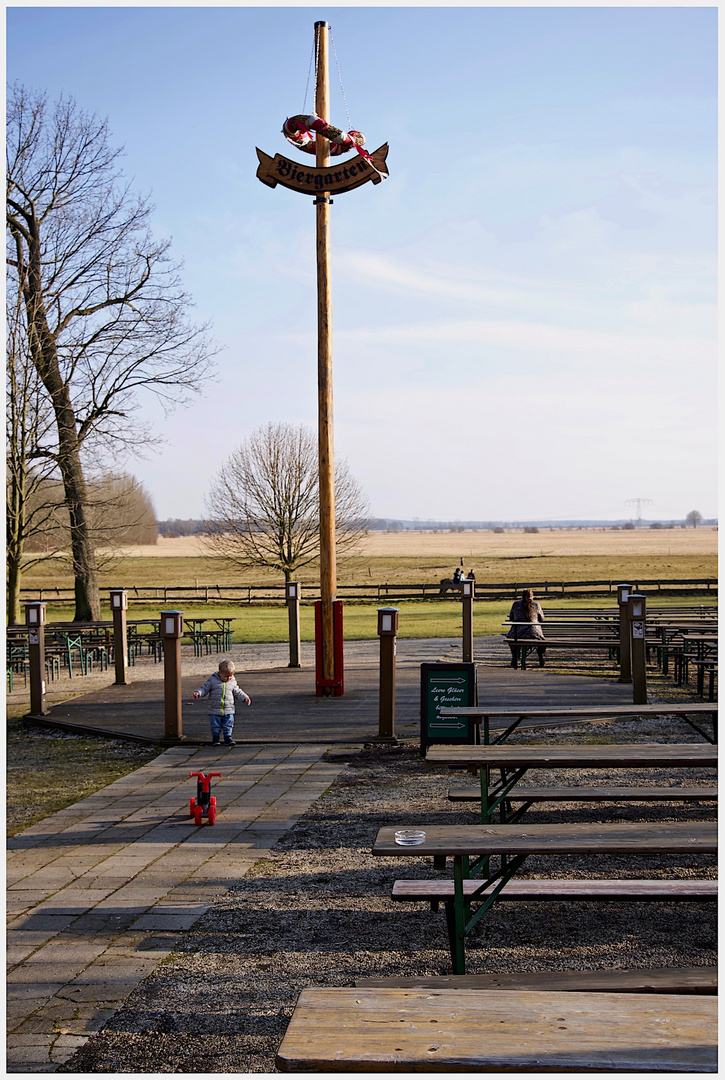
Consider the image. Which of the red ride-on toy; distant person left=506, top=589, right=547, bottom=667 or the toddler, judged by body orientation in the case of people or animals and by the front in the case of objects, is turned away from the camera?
the distant person

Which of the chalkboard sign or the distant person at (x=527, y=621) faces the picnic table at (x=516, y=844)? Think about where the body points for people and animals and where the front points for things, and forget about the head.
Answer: the chalkboard sign

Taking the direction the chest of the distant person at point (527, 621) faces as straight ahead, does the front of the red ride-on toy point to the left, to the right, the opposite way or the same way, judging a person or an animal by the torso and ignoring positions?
the opposite way

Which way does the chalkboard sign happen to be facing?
toward the camera

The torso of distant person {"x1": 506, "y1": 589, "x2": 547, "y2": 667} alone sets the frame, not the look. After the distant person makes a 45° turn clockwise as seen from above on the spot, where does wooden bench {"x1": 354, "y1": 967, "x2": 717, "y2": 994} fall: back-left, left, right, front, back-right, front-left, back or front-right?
back-right

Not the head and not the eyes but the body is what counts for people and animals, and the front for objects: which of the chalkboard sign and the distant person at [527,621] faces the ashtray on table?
the chalkboard sign

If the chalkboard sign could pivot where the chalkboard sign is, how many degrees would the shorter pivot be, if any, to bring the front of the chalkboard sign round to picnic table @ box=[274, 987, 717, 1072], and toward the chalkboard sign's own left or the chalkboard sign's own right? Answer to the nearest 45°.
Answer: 0° — it already faces it

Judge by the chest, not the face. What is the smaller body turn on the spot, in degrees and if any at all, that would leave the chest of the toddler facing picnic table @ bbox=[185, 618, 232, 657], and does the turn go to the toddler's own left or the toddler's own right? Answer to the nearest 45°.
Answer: approximately 180°

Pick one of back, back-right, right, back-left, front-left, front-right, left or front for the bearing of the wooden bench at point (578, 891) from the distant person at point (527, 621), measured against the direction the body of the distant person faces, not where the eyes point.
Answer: back

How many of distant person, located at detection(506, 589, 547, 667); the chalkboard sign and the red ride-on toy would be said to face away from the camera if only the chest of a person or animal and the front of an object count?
1

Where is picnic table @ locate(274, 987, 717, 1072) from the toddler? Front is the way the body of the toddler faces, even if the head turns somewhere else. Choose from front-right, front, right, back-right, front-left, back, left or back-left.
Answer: front

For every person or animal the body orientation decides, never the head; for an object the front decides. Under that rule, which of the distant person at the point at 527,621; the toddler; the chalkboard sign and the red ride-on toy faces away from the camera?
the distant person

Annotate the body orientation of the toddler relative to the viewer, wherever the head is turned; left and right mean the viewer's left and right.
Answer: facing the viewer
